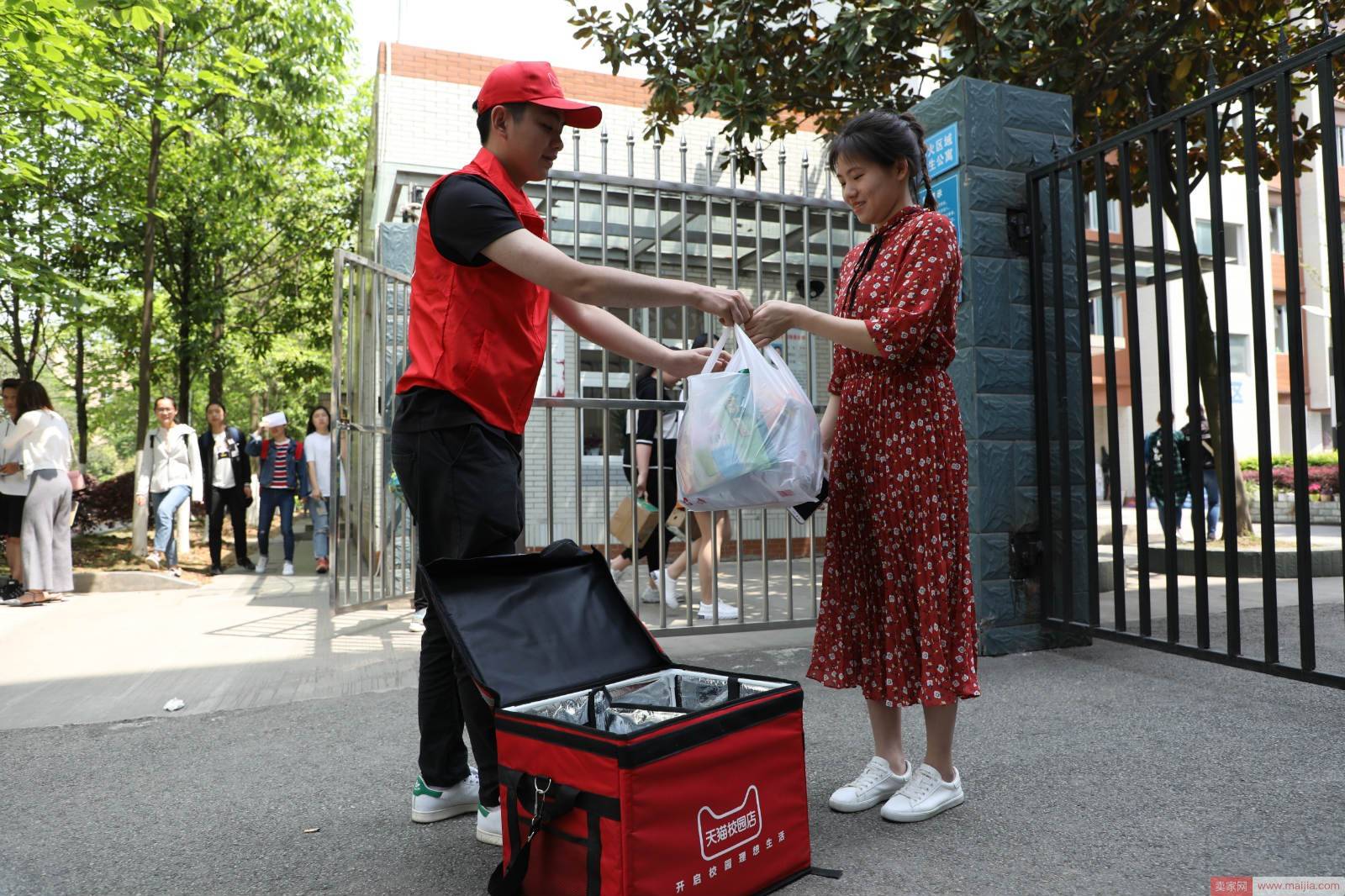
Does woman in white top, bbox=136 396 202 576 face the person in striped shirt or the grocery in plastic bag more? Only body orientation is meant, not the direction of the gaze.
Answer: the grocery in plastic bag

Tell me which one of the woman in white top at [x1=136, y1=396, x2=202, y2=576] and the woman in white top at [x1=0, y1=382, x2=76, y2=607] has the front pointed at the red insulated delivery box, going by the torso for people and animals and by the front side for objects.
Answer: the woman in white top at [x1=136, y1=396, x2=202, y2=576]

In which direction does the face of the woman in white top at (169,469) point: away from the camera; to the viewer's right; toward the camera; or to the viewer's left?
toward the camera

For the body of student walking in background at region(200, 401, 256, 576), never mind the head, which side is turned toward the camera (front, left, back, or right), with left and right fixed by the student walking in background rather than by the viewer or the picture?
front

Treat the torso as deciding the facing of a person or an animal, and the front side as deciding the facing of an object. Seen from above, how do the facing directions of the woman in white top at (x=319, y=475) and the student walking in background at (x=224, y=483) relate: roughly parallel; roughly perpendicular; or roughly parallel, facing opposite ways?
roughly parallel

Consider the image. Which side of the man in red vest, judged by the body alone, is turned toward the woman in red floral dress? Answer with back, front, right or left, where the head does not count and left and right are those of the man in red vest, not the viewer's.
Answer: front

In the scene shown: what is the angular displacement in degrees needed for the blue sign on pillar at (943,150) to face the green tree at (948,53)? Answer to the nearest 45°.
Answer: approximately 135° to its right

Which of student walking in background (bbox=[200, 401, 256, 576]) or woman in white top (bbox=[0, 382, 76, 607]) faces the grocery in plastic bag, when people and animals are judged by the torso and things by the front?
the student walking in background

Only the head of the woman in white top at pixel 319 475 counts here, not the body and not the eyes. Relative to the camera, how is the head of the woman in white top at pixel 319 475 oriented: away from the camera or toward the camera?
toward the camera

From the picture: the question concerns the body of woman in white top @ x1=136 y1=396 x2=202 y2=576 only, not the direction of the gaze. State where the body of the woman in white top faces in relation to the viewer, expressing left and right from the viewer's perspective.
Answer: facing the viewer

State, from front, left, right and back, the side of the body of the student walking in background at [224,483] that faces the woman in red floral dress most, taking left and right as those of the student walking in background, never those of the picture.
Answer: front

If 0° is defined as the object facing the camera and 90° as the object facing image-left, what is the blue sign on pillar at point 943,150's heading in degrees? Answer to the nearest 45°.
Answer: approximately 45°

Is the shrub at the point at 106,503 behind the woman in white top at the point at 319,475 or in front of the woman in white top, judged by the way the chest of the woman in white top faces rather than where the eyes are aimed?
behind

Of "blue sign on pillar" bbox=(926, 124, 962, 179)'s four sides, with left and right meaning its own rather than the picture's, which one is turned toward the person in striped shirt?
right

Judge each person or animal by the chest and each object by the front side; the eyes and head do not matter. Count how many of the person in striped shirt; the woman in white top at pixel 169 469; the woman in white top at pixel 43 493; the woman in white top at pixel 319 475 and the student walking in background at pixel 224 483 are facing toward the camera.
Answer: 4

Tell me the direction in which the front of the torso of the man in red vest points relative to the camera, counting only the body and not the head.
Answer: to the viewer's right
